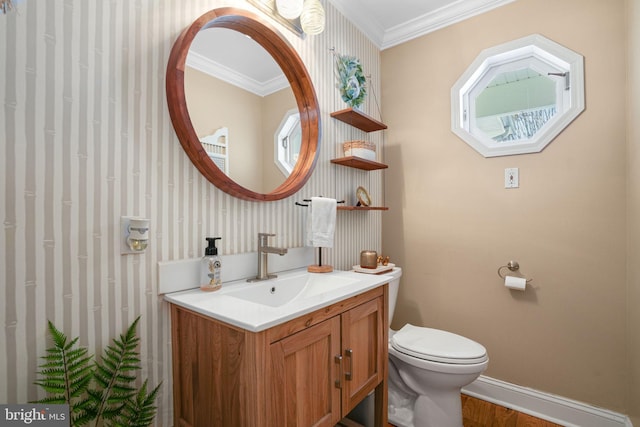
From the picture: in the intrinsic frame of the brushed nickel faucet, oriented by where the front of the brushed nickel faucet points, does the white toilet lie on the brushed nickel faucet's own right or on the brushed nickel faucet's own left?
on the brushed nickel faucet's own left

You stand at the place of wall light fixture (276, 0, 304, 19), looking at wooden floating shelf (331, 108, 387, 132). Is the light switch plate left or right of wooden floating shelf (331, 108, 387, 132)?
right

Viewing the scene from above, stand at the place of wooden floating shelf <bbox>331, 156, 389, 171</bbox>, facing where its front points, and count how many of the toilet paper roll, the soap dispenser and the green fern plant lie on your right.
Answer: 2

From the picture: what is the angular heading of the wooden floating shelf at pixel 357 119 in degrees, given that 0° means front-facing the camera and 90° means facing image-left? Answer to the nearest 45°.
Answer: approximately 315°

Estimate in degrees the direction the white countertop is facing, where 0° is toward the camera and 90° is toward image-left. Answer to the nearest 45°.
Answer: approximately 315°
